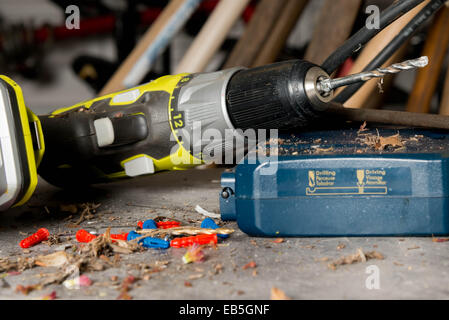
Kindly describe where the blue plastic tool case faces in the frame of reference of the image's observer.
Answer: facing the viewer

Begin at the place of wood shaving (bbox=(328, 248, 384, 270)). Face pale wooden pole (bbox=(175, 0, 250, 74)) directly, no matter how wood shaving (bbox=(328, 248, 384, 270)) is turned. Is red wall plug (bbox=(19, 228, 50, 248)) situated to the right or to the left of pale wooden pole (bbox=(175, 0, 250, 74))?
left

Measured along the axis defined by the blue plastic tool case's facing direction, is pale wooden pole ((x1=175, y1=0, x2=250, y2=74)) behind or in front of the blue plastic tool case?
behind

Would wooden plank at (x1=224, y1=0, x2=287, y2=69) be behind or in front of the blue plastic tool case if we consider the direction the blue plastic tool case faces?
behind

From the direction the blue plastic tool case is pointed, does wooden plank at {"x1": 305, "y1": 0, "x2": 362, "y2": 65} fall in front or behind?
behind

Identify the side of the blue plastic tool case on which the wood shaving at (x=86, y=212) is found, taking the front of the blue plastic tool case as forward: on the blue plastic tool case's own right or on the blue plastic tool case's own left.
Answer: on the blue plastic tool case's own right
